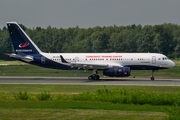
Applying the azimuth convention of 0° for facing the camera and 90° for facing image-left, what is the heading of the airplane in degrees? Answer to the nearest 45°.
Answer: approximately 270°
